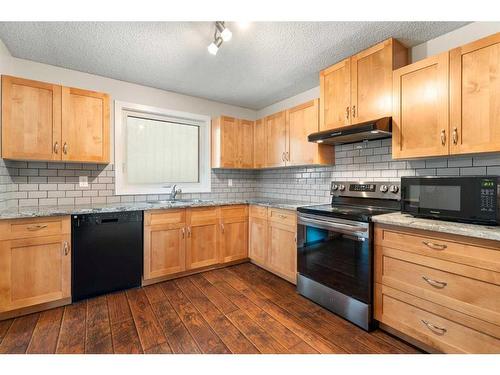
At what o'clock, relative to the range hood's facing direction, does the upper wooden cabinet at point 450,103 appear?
The upper wooden cabinet is roughly at 8 o'clock from the range hood.

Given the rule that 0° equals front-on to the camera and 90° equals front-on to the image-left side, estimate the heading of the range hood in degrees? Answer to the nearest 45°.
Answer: approximately 45°

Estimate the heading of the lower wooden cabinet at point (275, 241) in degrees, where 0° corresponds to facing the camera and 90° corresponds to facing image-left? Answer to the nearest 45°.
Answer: approximately 45°

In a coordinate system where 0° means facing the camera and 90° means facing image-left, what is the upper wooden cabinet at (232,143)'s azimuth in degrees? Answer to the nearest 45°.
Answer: approximately 315°

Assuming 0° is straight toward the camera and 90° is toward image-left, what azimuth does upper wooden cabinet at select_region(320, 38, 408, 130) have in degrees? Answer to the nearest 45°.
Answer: approximately 45°

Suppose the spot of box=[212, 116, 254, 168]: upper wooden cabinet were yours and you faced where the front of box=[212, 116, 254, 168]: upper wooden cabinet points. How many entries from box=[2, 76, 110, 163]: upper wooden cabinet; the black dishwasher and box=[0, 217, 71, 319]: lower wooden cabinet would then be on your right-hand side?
3

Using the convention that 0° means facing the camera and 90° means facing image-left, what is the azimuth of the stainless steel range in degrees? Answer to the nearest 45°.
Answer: approximately 45°

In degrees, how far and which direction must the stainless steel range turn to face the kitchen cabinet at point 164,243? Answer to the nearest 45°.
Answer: approximately 45° to its right

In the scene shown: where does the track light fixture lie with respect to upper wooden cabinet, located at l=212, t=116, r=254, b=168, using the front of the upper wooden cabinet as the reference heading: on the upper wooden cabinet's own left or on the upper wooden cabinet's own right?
on the upper wooden cabinet's own right

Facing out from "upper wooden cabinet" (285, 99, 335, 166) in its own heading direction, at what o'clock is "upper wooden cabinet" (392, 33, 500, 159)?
"upper wooden cabinet" (392, 33, 500, 159) is roughly at 9 o'clock from "upper wooden cabinet" (285, 99, 335, 166).
